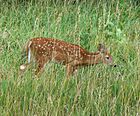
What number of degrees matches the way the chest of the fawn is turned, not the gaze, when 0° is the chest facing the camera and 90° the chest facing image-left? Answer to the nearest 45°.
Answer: approximately 270°
